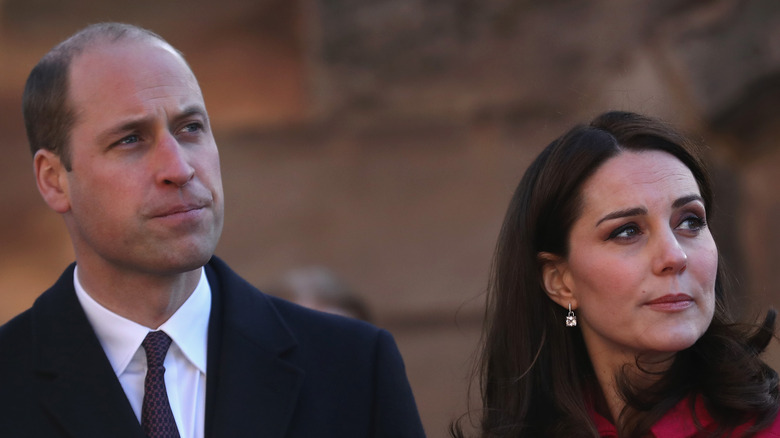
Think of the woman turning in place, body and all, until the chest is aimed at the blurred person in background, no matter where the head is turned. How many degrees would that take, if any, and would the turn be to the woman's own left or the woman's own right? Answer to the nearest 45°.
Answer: approximately 180°

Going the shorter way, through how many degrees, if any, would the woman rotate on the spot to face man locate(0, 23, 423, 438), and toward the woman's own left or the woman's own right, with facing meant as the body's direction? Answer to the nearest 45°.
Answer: approximately 135° to the woman's own right

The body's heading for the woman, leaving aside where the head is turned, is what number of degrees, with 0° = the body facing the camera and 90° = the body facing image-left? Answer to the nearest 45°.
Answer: approximately 315°
